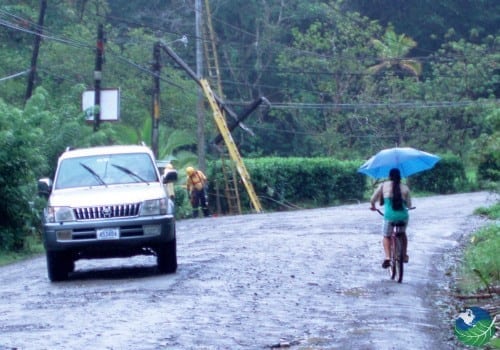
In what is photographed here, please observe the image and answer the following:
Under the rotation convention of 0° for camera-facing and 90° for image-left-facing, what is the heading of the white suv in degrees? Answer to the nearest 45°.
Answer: approximately 0°

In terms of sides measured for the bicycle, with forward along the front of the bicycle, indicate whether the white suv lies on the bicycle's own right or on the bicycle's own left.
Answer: on the bicycle's own left

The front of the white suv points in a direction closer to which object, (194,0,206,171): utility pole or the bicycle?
the bicycle

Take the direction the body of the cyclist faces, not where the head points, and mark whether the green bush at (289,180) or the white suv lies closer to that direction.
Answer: the green bush

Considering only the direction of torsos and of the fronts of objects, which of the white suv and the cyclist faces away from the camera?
the cyclist

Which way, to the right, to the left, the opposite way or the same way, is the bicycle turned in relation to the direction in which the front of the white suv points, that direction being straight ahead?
the opposite way

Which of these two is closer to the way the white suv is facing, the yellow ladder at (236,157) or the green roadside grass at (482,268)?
the green roadside grass

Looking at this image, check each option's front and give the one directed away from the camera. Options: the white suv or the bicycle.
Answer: the bicycle

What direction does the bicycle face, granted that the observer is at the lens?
facing away from the viewer

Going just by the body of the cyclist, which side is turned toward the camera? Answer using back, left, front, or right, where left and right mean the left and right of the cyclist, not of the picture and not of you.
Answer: back

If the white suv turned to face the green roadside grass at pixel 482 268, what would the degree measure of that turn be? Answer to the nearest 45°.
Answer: approximately 90° to its left

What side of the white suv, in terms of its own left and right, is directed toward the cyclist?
left
